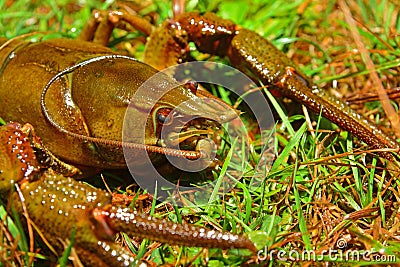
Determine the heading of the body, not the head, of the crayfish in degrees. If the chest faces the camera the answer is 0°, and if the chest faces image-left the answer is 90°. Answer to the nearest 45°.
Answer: approximately 270°
